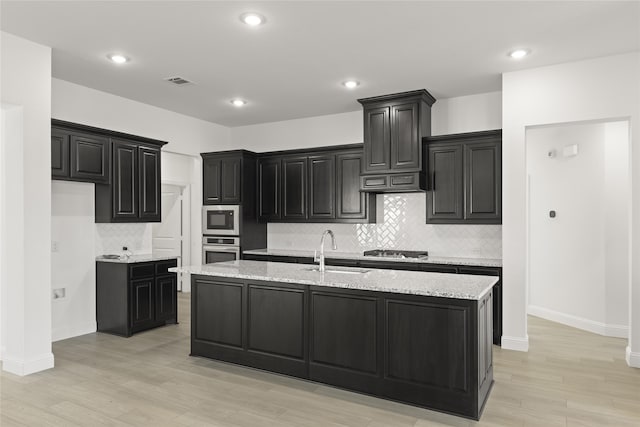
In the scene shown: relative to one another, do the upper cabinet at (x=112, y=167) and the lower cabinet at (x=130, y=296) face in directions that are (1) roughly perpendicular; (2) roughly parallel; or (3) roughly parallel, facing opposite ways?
roughly parallel

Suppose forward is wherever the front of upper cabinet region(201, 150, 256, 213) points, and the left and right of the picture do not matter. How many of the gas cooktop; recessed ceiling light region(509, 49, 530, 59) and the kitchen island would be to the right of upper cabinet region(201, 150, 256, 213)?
0

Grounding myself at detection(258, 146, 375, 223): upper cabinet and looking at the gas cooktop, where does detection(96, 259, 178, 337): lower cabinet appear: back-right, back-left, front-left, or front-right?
back-right

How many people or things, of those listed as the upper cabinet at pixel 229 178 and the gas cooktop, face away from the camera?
0

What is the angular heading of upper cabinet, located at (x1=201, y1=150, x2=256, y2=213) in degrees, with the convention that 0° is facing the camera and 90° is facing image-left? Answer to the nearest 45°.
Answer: approximately 45°

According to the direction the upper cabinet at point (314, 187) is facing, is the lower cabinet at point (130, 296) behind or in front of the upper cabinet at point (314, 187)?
in front

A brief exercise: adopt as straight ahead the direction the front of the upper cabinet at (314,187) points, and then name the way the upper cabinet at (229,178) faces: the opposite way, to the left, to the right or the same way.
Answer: the same way

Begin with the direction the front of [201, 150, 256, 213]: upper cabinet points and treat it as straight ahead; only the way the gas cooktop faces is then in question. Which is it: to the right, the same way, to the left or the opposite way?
the same way

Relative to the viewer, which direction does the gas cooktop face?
toward the camera

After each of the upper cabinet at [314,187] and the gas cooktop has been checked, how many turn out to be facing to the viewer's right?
0

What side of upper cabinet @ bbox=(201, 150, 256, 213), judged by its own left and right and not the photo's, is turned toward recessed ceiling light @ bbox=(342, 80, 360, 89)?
left
